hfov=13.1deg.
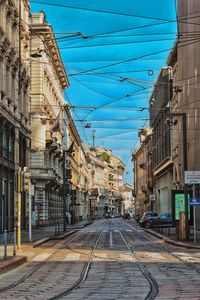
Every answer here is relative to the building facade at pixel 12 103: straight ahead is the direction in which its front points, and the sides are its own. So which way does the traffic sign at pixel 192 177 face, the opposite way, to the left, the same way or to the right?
to the right

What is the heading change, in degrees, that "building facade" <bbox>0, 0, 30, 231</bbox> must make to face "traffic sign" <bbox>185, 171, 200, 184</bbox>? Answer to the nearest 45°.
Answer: approximately 45° to its right

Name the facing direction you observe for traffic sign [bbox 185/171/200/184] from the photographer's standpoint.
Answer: facing the viewer

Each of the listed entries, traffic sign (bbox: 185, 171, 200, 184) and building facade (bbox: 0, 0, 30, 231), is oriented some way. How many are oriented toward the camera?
1

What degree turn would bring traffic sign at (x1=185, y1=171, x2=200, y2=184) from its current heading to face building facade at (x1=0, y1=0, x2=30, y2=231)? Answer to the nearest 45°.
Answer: approximately 135° to its right

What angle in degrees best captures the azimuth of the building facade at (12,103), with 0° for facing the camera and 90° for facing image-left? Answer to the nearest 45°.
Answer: approximately 270°
